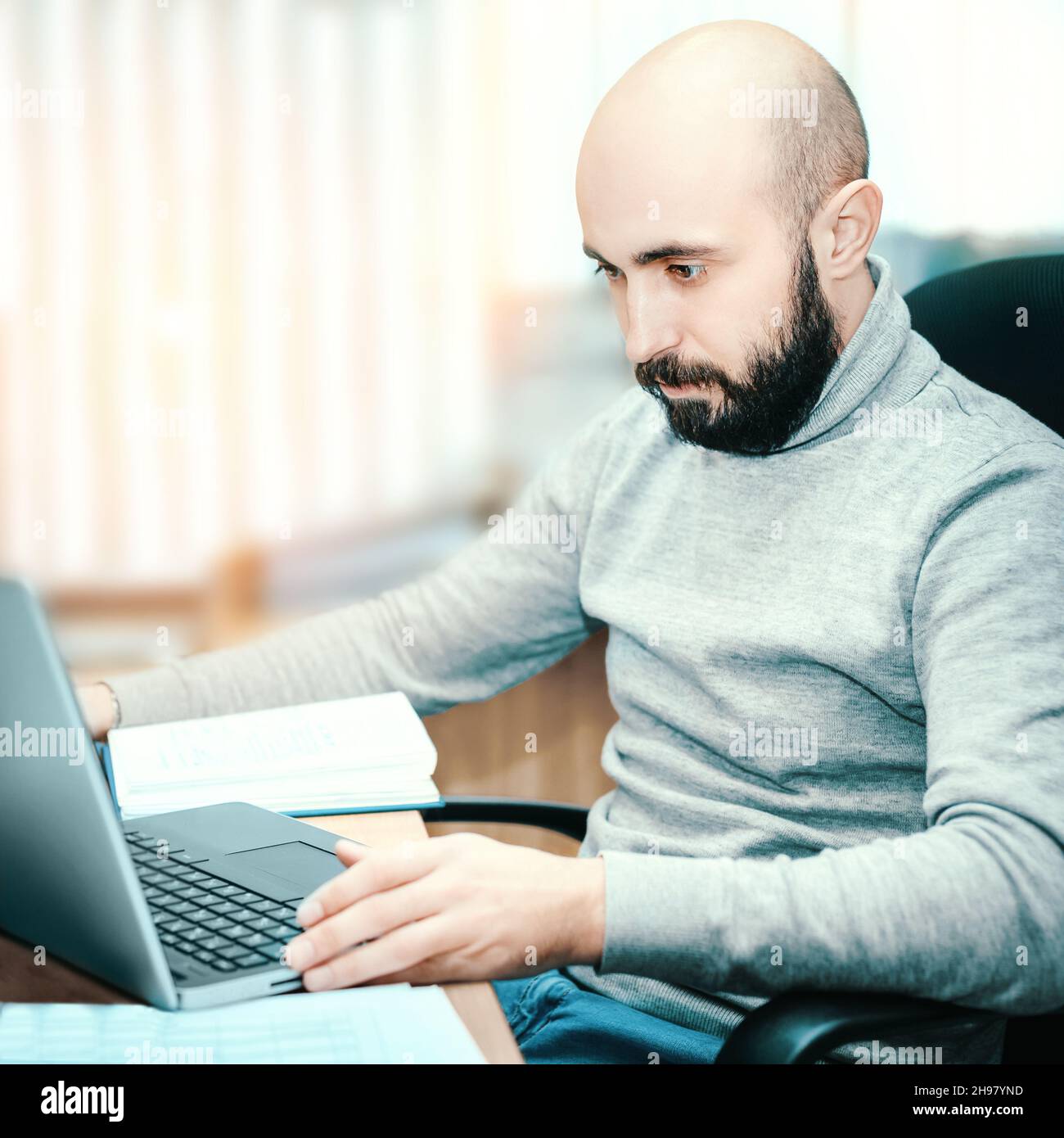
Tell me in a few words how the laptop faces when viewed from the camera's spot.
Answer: facing away from the viewer and to the right of the viewer

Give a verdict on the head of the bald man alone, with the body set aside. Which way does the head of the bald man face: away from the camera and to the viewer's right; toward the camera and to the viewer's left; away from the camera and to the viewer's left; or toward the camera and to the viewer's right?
toward the camera and to the viewer's left

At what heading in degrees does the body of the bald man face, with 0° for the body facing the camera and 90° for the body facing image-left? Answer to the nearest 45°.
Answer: approximately 45°
